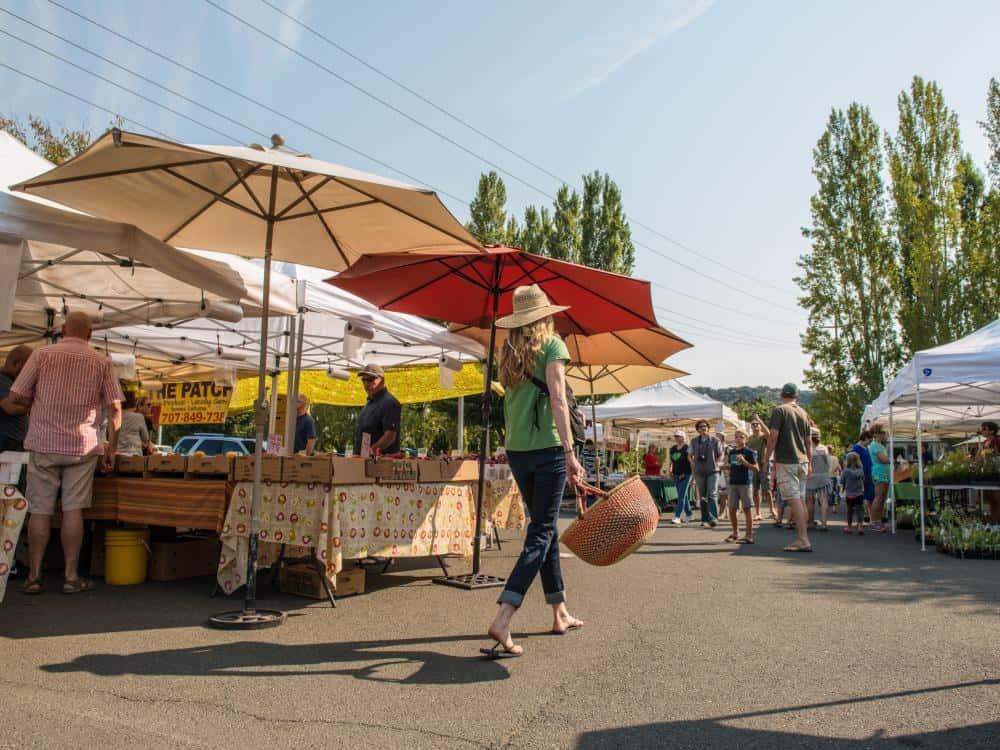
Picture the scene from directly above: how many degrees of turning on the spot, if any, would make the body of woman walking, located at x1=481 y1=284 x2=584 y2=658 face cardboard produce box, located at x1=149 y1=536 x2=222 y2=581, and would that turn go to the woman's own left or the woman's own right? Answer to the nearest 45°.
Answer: approximately 90° to the woman's own left

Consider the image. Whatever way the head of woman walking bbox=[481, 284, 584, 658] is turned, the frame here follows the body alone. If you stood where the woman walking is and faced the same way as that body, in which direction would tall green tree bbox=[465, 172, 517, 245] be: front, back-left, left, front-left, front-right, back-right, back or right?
front-left

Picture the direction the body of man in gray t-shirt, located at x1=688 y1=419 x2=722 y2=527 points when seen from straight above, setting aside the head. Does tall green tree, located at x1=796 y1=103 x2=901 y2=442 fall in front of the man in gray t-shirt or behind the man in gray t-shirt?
behind

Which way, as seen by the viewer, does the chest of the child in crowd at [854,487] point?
away from the camera

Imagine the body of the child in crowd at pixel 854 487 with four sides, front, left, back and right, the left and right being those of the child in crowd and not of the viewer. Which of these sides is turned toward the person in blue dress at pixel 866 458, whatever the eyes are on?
front

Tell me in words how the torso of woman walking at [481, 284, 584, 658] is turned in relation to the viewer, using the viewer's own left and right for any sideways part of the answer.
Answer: facing away from the viewer and to the right of the viewer

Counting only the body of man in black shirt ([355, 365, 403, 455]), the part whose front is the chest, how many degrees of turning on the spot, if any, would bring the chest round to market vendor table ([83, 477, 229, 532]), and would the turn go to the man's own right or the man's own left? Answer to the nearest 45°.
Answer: approximately 45° to the man's own right

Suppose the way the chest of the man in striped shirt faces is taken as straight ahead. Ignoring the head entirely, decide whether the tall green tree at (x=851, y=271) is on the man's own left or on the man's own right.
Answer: on the man's own right

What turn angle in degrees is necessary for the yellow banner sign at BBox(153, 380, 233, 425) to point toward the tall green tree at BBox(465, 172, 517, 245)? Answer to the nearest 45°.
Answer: approximately 135° to its left

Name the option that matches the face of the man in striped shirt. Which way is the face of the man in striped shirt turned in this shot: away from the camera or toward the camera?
away from the camera

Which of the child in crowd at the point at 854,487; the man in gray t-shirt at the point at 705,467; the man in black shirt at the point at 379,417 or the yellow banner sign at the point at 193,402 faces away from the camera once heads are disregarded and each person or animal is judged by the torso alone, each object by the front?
the child in crowd

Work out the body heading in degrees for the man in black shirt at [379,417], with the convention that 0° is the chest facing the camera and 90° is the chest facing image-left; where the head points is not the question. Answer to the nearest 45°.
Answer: approximately 45°

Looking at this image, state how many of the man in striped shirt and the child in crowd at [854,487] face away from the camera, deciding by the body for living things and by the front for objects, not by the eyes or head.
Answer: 2
